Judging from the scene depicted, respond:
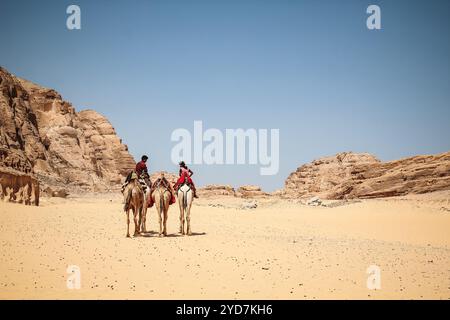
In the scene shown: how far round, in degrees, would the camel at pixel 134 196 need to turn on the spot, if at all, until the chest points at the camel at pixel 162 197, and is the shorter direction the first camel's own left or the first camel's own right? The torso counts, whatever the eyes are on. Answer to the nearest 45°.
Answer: approximately 45° to the first camel's own right

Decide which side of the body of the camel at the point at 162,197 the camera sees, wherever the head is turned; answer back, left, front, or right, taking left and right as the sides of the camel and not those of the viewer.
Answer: back

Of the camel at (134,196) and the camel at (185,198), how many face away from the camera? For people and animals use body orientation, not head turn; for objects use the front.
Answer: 2

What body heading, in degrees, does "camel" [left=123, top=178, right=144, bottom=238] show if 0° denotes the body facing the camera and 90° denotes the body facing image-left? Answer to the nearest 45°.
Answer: approximately 180°

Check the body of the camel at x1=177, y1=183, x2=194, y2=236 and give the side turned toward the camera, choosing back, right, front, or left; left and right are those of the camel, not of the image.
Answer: back
